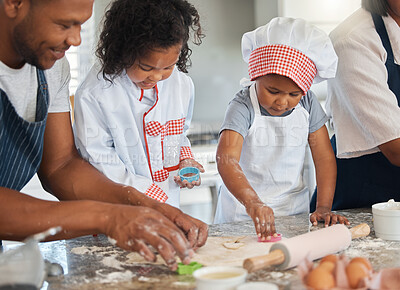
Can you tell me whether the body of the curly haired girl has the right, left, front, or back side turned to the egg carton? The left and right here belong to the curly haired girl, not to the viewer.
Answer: front

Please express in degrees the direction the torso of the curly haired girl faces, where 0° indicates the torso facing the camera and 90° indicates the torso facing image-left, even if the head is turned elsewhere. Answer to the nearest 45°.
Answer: approximately 315°

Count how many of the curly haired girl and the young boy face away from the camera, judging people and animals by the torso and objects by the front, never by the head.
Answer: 0

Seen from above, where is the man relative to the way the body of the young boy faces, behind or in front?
in front

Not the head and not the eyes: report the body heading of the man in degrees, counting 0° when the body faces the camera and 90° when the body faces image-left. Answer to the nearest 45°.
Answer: approximately 315°

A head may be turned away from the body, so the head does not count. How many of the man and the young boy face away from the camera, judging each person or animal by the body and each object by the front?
0

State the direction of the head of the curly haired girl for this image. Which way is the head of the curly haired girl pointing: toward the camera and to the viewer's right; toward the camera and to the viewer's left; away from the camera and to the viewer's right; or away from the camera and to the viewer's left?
toward the camera and to the viewer's right

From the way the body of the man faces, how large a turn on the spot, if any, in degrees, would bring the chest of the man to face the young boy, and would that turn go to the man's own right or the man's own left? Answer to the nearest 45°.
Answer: approximately 90° to the man's own left

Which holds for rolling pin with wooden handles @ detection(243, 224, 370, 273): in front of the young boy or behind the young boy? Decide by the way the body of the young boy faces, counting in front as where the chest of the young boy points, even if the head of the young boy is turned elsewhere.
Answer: in front

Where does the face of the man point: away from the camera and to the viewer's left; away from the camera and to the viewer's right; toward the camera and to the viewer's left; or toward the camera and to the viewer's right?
toward the camera and to the viewer's right

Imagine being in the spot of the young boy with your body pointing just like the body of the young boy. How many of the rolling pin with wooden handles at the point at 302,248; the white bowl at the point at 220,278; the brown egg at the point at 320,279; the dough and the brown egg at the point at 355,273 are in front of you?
5
